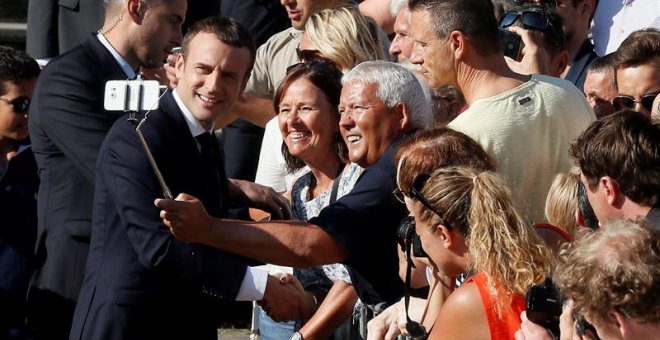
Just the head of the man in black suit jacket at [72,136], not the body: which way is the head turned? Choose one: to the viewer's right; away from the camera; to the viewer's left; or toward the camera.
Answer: to the viewer's right

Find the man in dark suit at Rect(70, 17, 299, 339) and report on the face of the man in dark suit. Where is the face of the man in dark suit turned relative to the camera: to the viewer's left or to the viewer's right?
to the viewer's left

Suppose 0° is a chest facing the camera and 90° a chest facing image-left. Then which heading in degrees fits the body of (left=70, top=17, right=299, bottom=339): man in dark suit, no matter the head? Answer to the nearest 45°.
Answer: approximately 315°

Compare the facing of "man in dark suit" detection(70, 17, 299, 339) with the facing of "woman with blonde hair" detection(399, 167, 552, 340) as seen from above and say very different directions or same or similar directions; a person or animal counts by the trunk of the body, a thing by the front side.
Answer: very different directions

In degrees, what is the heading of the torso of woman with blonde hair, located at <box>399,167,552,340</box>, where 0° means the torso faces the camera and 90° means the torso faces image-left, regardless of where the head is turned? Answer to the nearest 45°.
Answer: approximately 135°

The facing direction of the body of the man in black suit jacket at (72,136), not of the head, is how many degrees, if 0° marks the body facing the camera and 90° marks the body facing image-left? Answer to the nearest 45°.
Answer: approximately 270°

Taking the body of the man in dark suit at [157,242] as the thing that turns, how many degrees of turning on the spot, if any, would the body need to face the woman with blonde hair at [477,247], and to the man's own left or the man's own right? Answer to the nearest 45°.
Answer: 0° — they already face them
